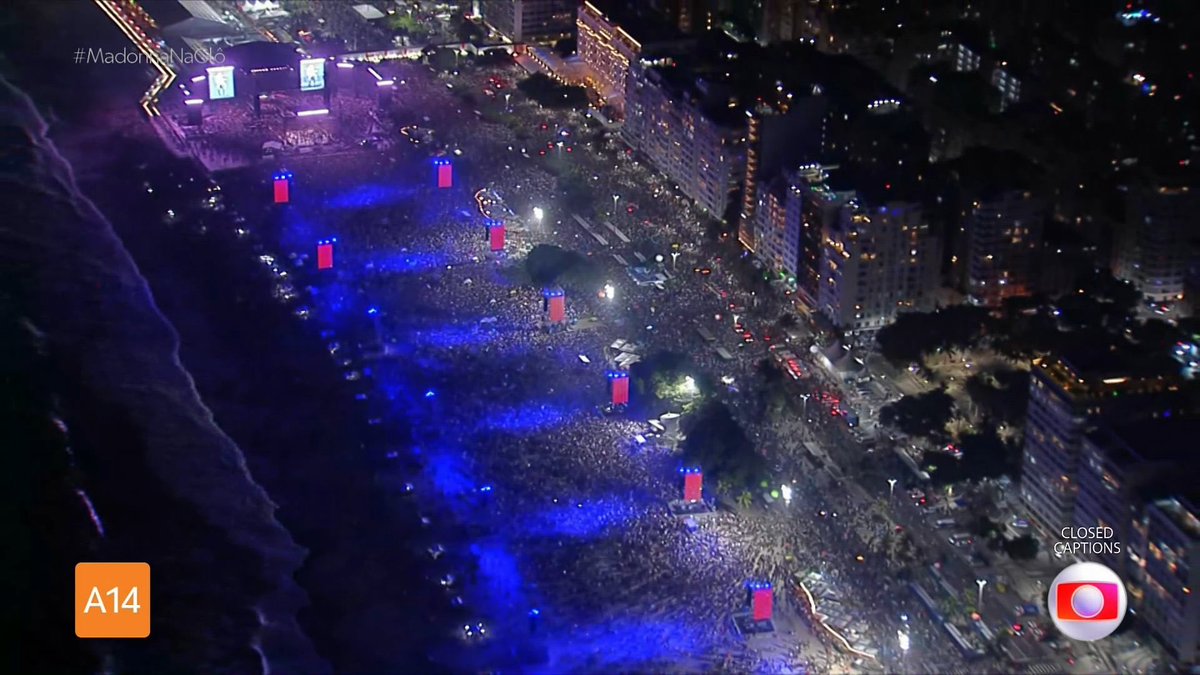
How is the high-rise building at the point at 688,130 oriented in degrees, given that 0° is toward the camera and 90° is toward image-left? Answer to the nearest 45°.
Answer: approximately 45°

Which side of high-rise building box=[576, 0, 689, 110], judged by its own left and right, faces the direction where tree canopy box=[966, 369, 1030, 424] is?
left

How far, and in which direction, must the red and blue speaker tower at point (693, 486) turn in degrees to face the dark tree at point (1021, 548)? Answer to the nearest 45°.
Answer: approximately 90° to its left

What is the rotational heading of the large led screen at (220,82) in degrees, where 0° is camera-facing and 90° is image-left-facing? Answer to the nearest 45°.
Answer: approximately 0°

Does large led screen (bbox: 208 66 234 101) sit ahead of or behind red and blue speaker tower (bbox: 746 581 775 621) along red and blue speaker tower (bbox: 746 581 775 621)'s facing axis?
behind

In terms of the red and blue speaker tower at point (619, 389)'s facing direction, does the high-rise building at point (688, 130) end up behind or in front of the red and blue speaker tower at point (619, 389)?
behind

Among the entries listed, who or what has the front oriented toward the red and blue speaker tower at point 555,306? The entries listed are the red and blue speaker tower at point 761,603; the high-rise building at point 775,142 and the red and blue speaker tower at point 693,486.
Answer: the high-rise building

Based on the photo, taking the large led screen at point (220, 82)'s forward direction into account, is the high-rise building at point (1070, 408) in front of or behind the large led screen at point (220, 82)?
in front

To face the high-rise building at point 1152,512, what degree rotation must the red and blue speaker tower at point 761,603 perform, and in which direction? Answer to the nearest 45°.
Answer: approximately 90° to its left

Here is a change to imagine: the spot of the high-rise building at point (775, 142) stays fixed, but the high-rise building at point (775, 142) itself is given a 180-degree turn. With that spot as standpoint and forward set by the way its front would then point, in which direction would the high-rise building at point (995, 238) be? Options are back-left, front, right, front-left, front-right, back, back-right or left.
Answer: right

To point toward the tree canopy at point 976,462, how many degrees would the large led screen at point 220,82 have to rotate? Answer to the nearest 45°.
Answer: approximately 45° to its left

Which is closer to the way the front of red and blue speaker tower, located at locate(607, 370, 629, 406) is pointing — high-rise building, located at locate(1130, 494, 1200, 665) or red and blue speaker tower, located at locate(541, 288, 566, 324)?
the high-rise building
